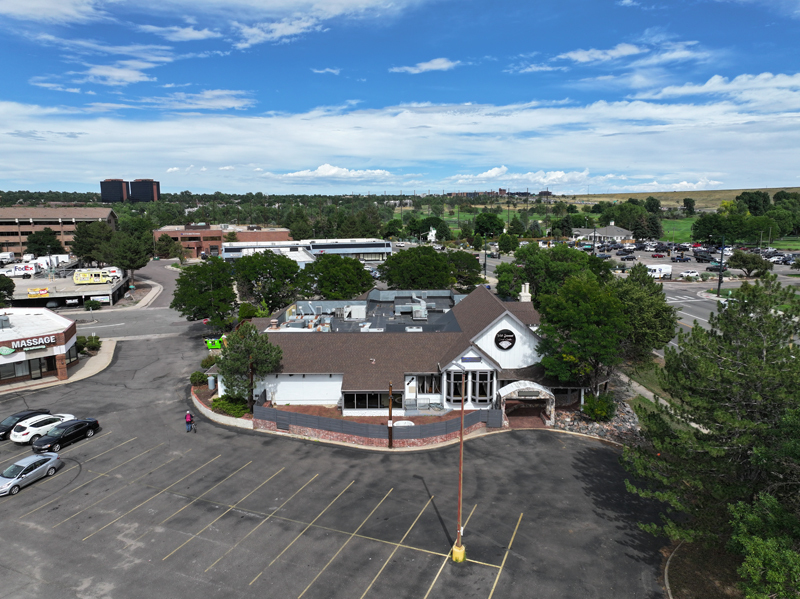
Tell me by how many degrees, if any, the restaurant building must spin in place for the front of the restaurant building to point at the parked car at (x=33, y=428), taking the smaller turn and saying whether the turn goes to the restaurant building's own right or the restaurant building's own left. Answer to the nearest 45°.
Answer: approximately 90° to the restaurant building's own right

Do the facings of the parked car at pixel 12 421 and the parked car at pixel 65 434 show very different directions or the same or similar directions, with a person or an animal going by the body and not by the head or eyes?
same or similar directions

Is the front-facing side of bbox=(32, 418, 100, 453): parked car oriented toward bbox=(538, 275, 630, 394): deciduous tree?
no

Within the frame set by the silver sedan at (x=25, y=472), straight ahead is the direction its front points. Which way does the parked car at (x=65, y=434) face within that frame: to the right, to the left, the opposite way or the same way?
the same way

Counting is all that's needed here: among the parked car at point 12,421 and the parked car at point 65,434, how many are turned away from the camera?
0

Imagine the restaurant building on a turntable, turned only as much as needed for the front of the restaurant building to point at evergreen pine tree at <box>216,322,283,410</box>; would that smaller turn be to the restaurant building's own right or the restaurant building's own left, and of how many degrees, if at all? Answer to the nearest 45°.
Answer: approximately 90° to the restaurant building's own right

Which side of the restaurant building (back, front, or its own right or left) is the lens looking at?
front

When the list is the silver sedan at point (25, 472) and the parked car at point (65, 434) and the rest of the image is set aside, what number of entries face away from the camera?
0

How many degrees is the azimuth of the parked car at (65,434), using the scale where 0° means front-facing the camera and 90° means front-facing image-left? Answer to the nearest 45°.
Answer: approximately 45°

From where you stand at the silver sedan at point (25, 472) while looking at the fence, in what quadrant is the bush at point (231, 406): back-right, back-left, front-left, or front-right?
front-left

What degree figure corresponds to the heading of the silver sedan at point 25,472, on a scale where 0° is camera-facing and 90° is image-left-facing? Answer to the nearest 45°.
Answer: approximately 45°
